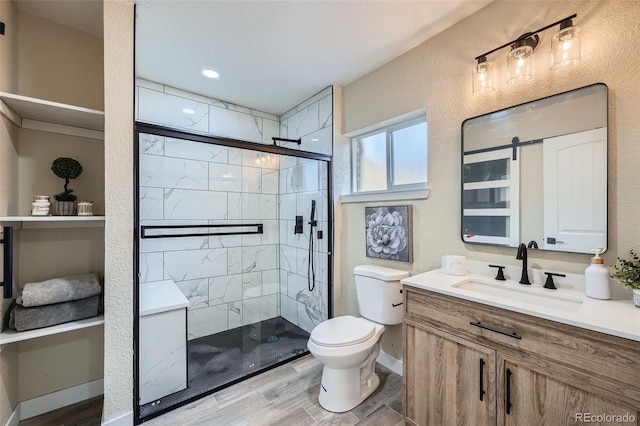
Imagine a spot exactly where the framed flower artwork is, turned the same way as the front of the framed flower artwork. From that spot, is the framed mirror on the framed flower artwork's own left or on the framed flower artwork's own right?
on the framed flower artwork's own left

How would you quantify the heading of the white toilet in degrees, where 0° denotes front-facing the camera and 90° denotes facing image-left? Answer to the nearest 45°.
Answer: approximately 45°

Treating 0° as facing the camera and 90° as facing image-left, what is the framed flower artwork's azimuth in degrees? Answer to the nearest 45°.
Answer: approximately 45°

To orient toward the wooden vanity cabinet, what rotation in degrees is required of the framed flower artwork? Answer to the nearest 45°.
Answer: approximately 90° to its left
